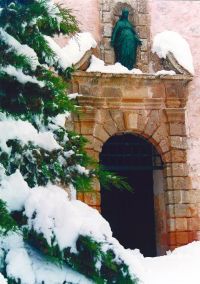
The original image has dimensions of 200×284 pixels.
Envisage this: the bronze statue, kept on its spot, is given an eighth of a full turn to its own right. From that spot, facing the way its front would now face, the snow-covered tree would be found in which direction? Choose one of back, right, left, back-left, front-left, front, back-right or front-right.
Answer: front-left

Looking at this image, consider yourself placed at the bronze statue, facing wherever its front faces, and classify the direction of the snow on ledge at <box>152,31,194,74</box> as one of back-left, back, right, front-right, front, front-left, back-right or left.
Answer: left

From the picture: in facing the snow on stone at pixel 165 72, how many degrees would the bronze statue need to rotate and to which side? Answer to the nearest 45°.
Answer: approximately 90° to its left

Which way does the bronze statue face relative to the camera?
toward the camera
